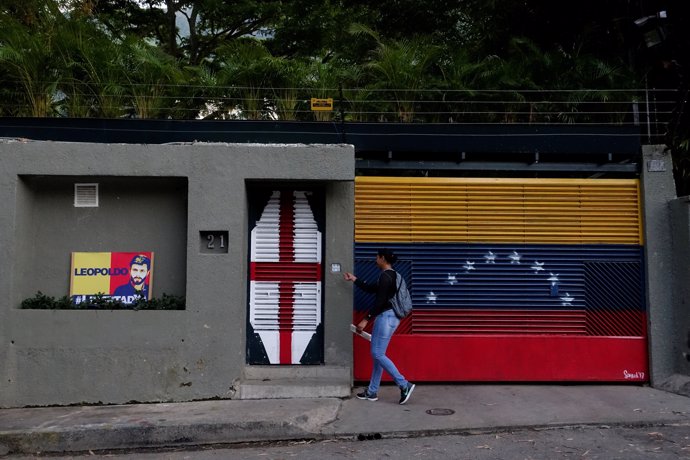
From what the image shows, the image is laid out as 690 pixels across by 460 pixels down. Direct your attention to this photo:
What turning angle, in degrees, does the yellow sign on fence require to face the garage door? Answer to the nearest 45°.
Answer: approximately 90° to its left

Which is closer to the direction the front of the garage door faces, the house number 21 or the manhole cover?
the manhole cover

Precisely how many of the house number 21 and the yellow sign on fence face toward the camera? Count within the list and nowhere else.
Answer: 2

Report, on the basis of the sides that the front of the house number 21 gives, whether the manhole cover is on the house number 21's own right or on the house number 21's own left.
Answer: on the house number 21's own left

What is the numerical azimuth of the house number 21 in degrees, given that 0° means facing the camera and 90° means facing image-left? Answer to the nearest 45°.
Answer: approximately 0°

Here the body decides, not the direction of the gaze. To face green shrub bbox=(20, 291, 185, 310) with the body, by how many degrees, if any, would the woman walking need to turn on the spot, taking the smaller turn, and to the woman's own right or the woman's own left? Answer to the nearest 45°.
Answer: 0° — they already face it

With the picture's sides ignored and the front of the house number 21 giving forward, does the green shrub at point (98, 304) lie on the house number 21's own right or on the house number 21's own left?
on the house number 21's own right

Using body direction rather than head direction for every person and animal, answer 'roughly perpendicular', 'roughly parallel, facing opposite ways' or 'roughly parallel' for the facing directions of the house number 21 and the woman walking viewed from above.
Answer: roughly perpendicular

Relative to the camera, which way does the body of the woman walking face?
to the viewer's left

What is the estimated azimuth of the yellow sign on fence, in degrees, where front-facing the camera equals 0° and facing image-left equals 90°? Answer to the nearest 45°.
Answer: approximately 0°

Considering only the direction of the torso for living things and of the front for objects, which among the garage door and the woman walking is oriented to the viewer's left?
the woman walking

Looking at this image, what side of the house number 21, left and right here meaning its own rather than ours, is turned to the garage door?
left
